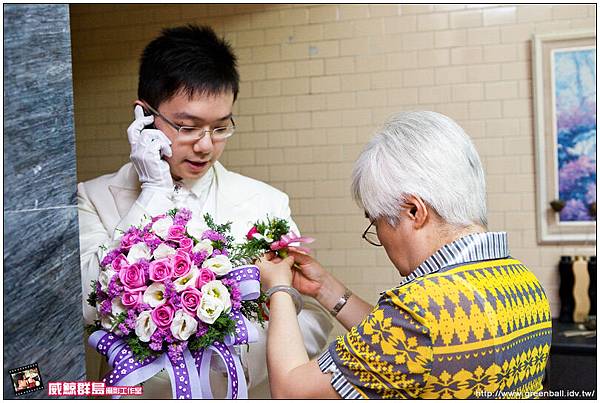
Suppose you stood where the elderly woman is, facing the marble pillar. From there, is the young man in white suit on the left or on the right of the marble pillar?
right

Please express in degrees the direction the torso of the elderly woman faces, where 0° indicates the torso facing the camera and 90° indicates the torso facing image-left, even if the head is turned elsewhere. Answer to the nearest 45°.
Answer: approximately 135°

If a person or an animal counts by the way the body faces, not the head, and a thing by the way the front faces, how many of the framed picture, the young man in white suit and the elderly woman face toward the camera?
2

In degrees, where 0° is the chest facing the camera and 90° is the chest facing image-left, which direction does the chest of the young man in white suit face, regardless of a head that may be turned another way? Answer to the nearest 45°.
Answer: approximately 0°

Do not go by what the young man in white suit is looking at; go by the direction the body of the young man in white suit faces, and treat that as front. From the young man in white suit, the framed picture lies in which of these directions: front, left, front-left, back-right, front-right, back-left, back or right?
back-left

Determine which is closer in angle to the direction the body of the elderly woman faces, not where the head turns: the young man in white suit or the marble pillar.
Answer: the young man in white suit

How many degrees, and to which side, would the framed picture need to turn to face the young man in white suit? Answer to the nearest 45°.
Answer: approximately 45° to its right

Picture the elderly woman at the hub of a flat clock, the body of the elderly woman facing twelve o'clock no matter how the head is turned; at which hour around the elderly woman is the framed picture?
The framed picture is roughly at 2 o'clock from the elderly woman.

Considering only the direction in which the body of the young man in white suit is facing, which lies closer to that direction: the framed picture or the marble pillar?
the marble pillar

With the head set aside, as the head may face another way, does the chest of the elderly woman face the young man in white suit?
yes

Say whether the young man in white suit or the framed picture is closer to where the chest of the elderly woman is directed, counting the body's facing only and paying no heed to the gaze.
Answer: the young man in white suit

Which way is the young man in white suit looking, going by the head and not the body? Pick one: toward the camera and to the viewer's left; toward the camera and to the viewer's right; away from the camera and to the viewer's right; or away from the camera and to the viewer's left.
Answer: toward the camera and to the viewer's right

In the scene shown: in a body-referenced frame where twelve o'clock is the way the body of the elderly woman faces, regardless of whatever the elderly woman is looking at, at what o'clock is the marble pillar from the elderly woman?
The marble pillar is roughly at 10 o'clock from the elderly woman.
